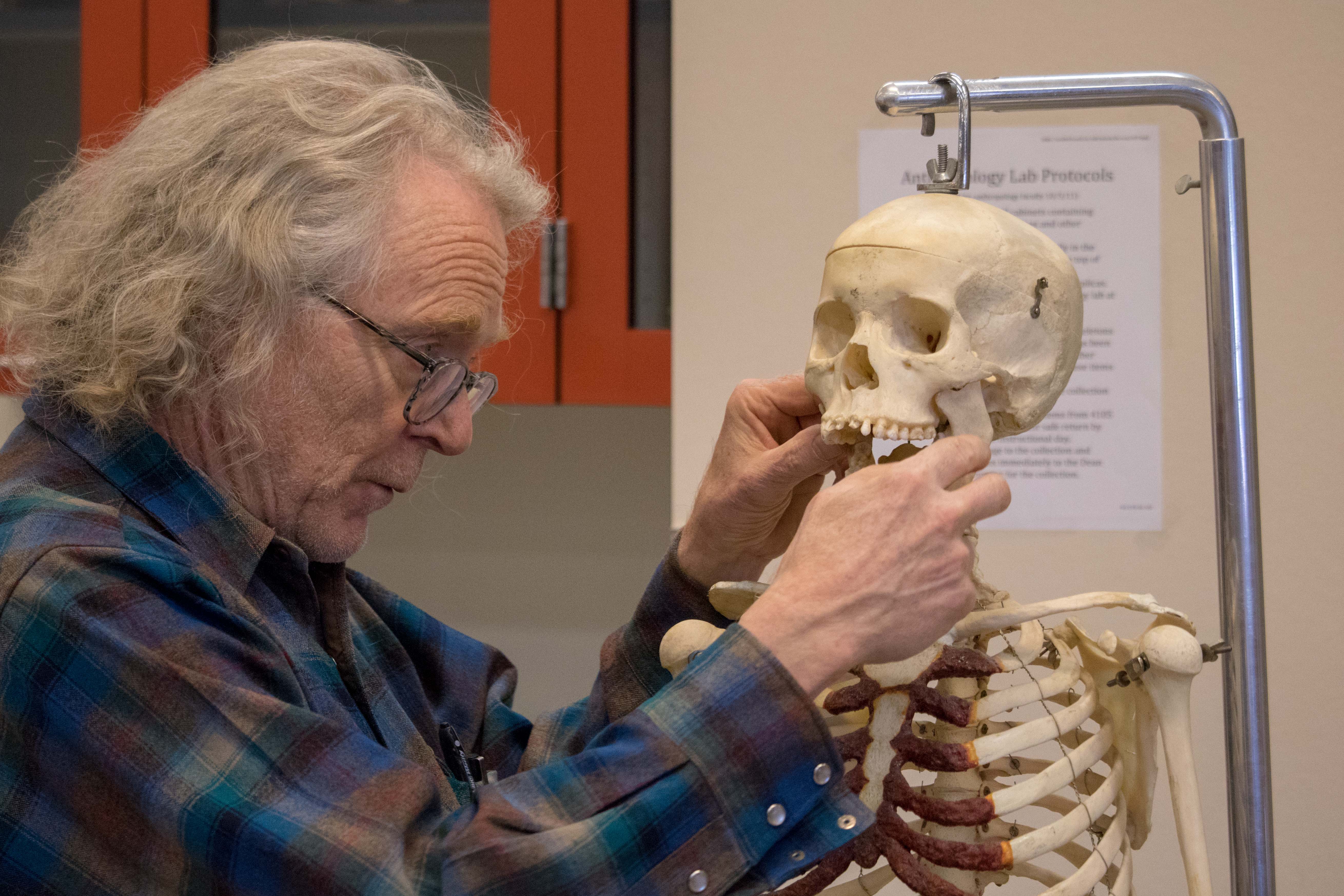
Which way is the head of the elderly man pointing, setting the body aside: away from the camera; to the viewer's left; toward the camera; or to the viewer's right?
to the viewer's right

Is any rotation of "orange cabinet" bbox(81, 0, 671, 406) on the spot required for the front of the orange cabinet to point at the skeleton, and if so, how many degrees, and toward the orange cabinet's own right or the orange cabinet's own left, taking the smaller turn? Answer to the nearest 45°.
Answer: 0° — it already faces it

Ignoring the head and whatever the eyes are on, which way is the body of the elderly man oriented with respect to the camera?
to the viewer's right

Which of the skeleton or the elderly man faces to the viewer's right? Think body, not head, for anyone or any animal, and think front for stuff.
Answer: the elderly man

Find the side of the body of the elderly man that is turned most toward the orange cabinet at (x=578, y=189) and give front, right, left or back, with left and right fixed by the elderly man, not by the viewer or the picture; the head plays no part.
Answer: left

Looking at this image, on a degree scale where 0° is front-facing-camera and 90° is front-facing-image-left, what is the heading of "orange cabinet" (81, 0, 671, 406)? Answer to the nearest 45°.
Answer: approximately 0°

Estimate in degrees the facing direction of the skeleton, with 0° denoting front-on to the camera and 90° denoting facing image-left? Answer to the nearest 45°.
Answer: approximately 45°

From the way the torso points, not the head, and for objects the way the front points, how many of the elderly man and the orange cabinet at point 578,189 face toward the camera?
1
